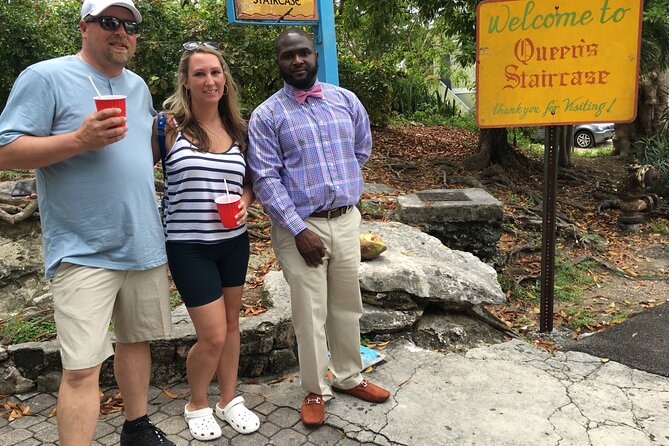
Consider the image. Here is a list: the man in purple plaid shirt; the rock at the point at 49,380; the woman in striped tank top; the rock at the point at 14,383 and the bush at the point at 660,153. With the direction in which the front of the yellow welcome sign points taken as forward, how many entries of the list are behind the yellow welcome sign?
1

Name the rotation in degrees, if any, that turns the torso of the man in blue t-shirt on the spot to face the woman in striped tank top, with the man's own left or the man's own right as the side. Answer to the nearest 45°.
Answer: approximately 45° to the man's own left

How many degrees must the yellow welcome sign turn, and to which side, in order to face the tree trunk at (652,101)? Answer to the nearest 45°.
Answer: approximately 180°

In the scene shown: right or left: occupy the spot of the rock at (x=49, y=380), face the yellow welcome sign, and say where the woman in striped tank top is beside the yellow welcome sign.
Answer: right

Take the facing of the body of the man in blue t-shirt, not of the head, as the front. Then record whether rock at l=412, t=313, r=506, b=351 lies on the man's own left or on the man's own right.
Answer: on the man's own left

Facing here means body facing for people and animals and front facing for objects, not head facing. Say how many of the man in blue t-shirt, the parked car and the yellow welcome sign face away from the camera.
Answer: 0

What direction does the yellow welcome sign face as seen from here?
toward the camera

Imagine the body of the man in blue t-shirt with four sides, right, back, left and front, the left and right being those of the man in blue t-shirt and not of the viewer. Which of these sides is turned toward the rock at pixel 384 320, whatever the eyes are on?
left

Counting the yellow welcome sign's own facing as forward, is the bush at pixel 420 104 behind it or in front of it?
behind

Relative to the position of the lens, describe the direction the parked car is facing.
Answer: facing the viewer and to the right of the viewer
